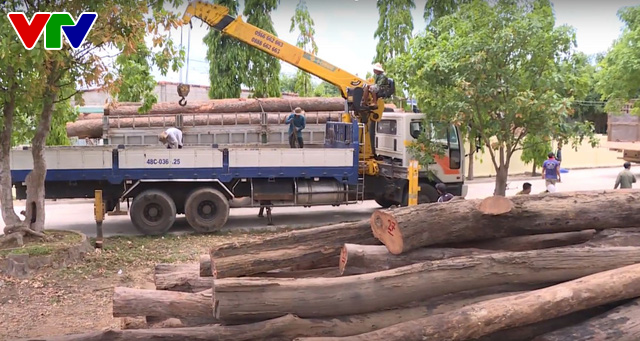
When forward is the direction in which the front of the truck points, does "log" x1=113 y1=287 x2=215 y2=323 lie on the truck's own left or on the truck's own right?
on the truck's own right

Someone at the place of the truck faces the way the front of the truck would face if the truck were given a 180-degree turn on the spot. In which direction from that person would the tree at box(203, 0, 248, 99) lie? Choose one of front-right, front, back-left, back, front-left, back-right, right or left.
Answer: right

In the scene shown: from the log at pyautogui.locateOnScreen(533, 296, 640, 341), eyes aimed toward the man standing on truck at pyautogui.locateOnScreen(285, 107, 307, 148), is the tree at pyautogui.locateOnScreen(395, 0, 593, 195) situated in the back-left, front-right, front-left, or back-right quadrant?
front-right

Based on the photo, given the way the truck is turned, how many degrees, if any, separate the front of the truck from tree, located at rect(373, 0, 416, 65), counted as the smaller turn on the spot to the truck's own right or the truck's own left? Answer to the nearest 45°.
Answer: approximately 45° to the truck's own left

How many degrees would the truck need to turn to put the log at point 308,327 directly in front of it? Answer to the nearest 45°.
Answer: approximately 90° to its right

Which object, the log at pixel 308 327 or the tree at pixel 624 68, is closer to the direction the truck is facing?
the tree

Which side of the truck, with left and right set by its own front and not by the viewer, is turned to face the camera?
right

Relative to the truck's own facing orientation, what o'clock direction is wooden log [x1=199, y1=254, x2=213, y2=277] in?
The wooden log is roughly at 3 o'clock from the truck.

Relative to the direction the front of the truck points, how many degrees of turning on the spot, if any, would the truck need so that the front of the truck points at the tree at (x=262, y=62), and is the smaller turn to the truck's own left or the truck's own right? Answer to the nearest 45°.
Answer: approximately 90° to the truck's own left

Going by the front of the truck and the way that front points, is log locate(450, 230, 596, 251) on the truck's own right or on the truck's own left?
on the truck's own right

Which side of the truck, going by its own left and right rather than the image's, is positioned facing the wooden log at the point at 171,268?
right
